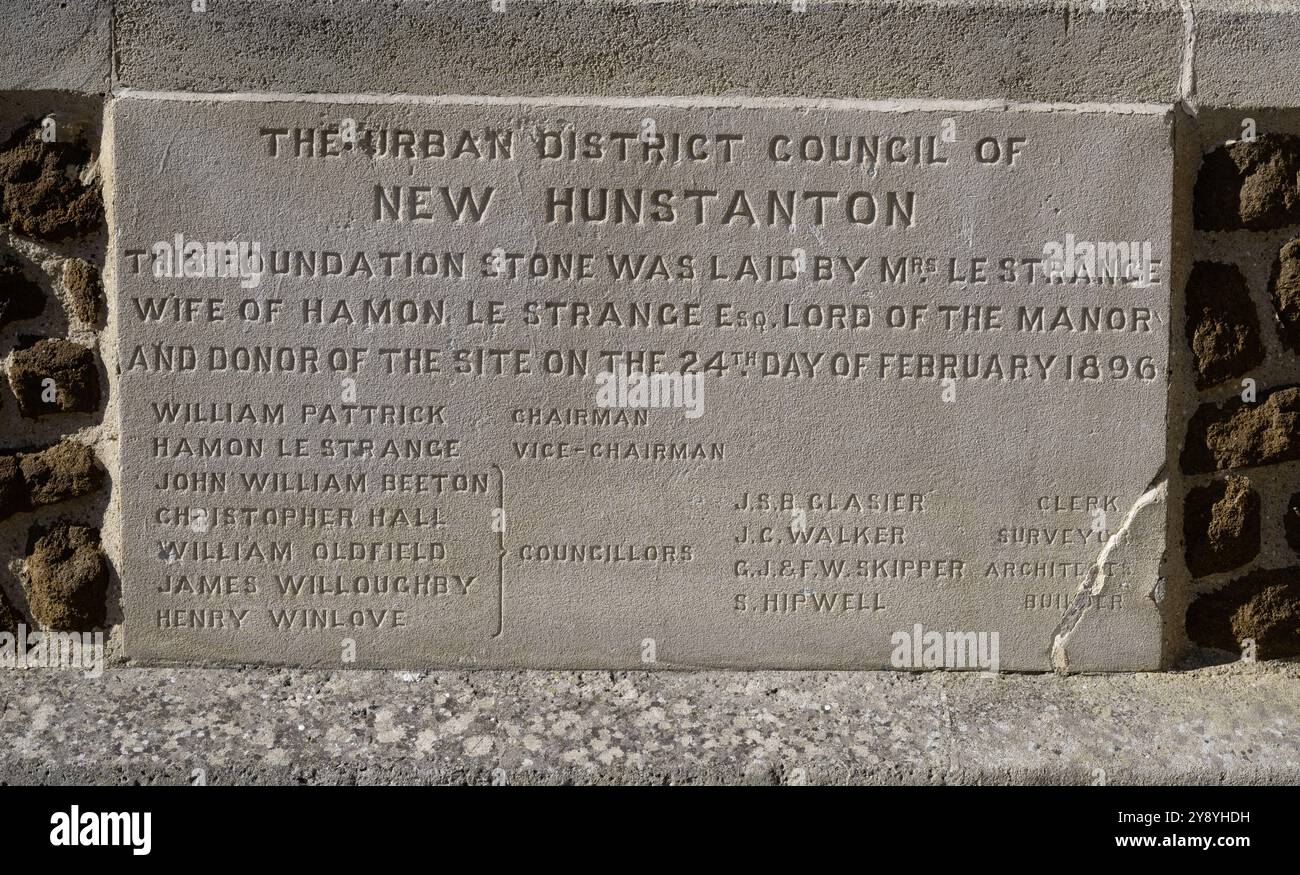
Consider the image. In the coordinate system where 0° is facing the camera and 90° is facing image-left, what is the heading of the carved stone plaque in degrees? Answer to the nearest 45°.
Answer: approximately 0°
